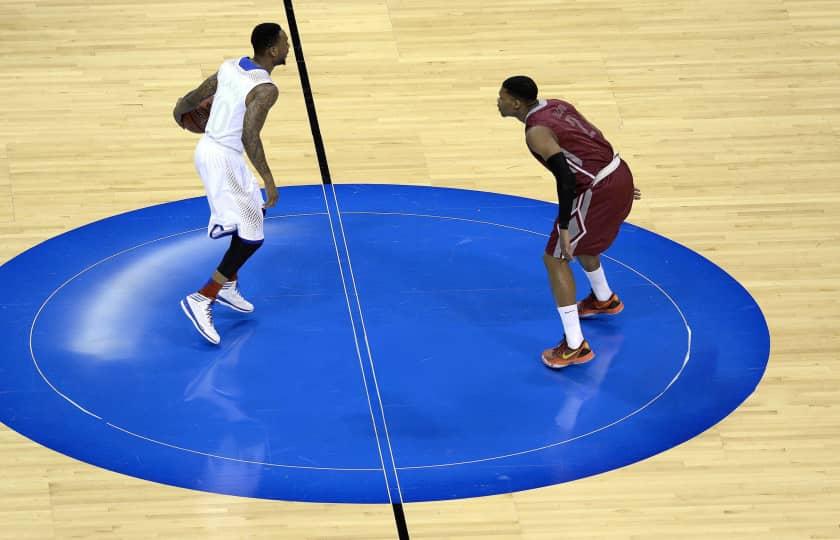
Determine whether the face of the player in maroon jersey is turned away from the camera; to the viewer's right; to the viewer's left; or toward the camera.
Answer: to the viewer's left

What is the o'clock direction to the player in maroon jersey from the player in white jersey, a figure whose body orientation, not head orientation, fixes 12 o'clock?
The player in maroon jersey is roughly at 2 o'clock from the player in white jersey.

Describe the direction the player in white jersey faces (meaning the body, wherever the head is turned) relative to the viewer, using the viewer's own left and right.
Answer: facing away from the viewer and to the right of the viewer
